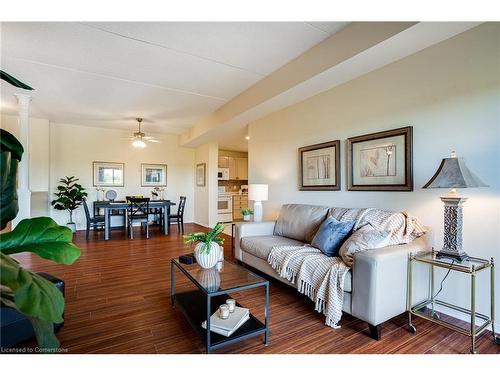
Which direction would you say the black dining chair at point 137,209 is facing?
away from the camera

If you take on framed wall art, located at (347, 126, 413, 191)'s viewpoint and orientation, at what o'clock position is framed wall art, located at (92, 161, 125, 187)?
framed wall art, located at (92, 161, 125, 187) is roughly at 2 o'clock from framed wall art, located at (347, 126, 413, 191).

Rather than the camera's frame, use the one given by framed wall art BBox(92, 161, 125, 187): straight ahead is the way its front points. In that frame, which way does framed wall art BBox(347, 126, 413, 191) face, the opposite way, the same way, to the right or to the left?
to the right

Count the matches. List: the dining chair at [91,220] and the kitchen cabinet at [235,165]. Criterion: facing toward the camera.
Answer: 1

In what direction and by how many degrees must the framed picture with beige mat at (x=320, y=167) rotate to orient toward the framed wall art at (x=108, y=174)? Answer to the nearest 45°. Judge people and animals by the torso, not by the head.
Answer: approximately 45° to its right

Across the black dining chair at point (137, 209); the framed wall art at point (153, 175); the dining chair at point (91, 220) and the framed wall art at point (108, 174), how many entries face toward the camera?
2

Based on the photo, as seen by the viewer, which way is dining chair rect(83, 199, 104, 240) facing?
to the viewer's right

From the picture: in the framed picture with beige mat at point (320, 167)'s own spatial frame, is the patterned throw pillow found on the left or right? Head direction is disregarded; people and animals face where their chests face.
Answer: on its left

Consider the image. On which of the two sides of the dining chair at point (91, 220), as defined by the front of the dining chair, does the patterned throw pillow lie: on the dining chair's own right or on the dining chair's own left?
on the dining chair's own right

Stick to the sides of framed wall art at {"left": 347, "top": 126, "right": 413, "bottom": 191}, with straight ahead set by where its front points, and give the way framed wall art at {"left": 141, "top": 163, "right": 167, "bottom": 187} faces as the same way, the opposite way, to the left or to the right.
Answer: to the left
